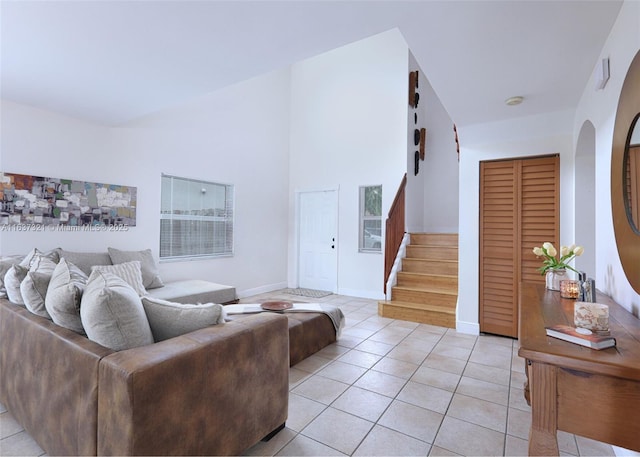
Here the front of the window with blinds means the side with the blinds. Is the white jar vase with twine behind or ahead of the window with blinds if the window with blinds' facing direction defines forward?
ahead

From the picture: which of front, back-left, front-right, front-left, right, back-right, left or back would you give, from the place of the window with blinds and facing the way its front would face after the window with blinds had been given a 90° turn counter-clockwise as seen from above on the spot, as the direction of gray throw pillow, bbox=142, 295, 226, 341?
back-right

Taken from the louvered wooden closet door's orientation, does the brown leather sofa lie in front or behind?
in front

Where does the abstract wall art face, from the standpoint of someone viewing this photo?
facing the viewer and to the right of the viewer

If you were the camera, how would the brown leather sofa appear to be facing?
facing away from the viewer and to the right of the viewer

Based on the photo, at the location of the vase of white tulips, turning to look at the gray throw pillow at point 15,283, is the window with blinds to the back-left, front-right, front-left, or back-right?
front-right

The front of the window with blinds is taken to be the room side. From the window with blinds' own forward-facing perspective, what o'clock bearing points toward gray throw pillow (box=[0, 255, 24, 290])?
The gray throw pillow is roughly at 3 o'clock from the window with blinds.

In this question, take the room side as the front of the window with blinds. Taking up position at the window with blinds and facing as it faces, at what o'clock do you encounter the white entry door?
The white entry door is roughly at 10 o'clock from the window with blinds.

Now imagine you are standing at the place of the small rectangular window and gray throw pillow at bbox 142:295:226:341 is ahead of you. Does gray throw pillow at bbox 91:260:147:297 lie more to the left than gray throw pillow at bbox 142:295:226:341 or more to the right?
right

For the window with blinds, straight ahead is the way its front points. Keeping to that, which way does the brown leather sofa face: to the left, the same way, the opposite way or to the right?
to the left

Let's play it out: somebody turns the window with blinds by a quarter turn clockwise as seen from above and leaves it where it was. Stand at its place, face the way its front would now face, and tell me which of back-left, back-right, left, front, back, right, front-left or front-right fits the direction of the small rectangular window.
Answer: back-left

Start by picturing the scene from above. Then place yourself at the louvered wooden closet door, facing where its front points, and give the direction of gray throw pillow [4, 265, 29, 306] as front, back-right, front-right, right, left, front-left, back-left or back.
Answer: front-right
